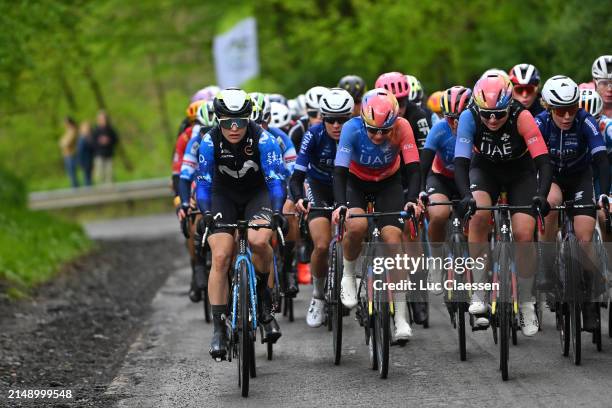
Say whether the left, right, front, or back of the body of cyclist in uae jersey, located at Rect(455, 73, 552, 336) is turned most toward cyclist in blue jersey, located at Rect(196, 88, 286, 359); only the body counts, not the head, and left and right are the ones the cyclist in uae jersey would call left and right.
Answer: right

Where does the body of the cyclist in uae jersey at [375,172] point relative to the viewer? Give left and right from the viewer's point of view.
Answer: facing the viewer

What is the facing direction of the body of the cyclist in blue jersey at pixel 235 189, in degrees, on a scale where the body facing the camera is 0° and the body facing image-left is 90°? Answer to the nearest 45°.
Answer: approximately 0°

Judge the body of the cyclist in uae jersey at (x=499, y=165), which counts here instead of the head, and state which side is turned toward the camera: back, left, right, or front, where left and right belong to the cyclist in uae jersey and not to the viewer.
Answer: front

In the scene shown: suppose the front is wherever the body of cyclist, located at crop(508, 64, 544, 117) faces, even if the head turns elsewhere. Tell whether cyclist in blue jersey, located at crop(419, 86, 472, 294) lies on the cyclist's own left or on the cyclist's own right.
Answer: on the cyclist's own right

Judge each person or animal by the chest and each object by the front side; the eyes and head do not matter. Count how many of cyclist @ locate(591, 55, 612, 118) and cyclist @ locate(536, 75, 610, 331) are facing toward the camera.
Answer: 2

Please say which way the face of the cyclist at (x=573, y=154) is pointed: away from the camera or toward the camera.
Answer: toward the camera

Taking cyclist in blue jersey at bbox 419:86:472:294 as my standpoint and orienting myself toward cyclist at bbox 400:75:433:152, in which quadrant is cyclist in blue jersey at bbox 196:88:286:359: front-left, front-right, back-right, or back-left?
back-left

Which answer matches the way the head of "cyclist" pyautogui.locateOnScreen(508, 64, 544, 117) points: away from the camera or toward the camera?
toward the camera

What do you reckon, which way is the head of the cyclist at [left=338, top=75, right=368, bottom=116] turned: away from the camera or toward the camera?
toward the camera

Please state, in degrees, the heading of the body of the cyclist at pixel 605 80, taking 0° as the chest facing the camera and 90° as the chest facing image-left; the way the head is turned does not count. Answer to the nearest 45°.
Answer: approximately 0°
